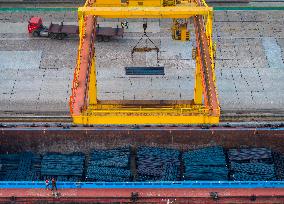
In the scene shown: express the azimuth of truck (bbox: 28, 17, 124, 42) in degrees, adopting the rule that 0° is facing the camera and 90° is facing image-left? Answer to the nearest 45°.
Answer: approximately 90°

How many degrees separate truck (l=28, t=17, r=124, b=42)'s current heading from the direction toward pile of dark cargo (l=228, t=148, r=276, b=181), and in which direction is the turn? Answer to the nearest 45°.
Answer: approximately 135° to its left

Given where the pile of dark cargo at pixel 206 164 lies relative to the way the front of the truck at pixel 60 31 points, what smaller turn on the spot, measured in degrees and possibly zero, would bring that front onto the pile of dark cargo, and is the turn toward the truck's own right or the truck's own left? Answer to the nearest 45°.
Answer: approximately 135° to the truck's own left
